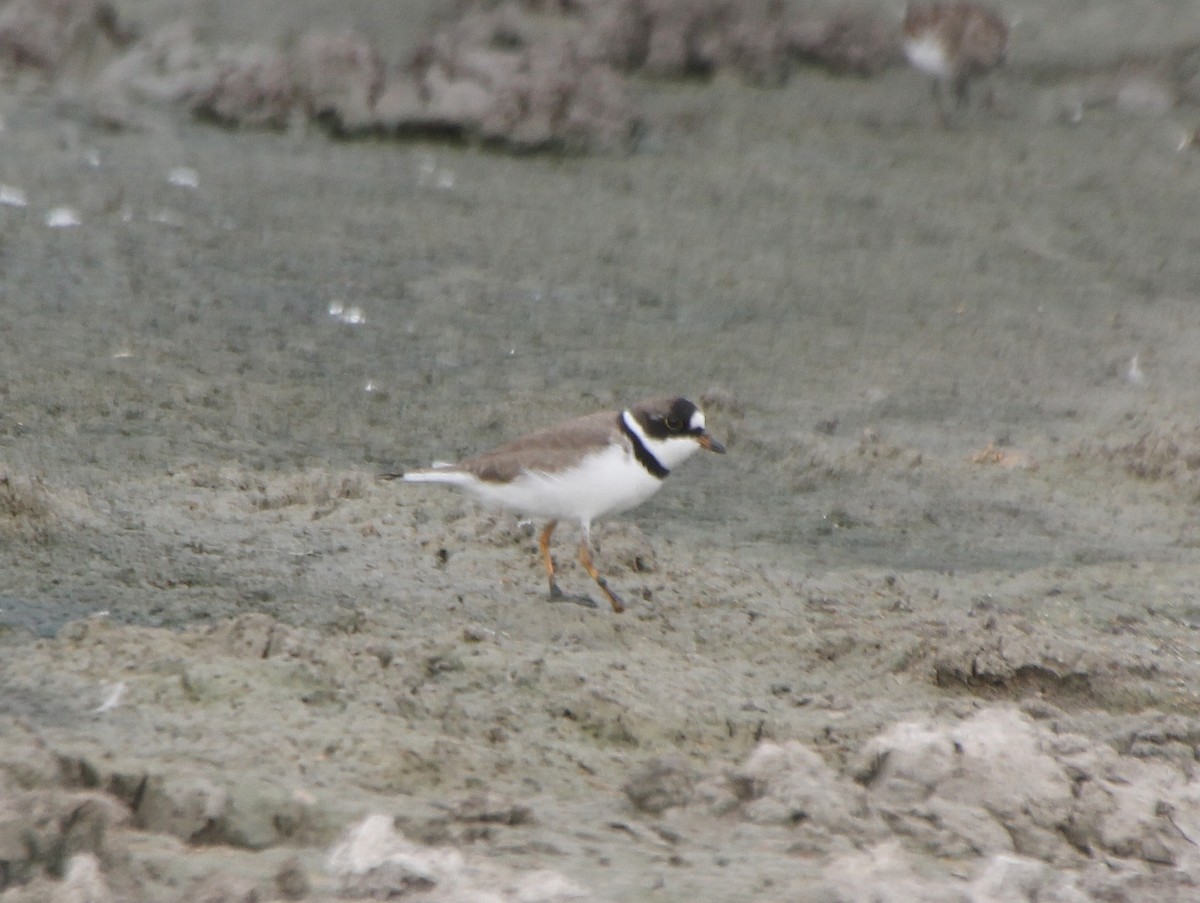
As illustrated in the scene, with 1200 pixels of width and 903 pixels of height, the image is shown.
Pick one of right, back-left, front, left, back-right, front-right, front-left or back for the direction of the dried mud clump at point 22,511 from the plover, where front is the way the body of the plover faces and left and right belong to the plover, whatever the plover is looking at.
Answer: back

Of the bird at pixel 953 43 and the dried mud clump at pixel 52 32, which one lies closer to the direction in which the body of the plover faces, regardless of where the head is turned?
the bird

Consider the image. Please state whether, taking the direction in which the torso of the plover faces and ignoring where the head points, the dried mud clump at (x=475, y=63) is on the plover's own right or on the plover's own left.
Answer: on the plover's own left

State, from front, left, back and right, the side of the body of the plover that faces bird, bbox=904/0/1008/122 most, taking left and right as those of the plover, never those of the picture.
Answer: left

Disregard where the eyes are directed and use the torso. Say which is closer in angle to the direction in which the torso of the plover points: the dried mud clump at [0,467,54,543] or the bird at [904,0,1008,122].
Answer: the bird

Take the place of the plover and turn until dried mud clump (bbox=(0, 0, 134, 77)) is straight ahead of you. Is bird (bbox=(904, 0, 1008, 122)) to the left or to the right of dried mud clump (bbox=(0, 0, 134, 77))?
right

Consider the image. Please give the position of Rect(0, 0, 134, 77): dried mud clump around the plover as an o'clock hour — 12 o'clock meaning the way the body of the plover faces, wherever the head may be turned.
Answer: The dried mud clump is roughly at 8 o'clock from the plover.

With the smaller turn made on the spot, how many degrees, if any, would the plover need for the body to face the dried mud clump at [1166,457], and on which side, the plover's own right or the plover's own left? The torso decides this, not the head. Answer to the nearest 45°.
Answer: approximately 45° to the plover's own left

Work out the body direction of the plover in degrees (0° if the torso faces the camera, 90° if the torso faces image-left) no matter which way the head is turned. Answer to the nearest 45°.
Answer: approximately 270°
